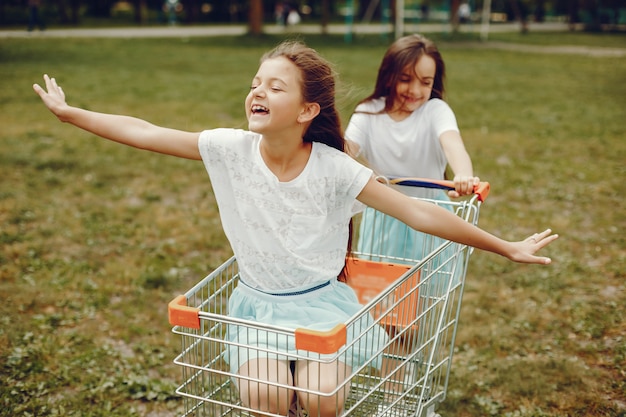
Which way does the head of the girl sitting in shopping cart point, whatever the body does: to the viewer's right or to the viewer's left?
to the viewer's left

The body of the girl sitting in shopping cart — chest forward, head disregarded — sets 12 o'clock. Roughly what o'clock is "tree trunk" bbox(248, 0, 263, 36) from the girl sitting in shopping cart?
The tree trunk is roughly at 6 o'clock from the girl sitting in shopping cart.

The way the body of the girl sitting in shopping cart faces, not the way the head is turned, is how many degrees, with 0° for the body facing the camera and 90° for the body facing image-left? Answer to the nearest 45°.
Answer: approximately 0°

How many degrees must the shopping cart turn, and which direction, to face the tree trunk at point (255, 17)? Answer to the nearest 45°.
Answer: approximately 135° to its right

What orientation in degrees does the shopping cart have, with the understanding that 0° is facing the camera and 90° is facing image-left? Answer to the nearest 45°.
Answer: approximately 45°
